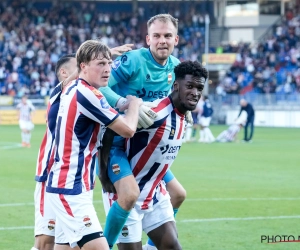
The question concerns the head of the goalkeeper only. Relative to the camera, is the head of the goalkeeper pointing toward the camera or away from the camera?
toward the camera

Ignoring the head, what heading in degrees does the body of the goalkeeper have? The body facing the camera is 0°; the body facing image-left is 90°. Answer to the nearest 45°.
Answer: approximately 315°
